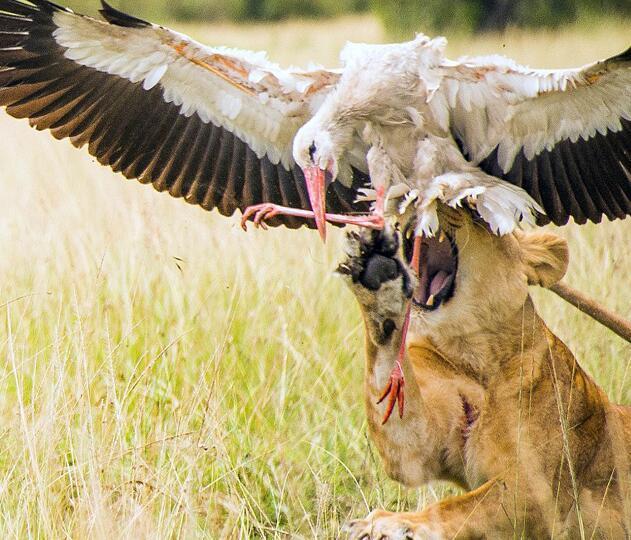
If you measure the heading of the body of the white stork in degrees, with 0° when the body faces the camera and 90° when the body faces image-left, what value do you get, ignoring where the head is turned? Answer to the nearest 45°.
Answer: approximately 45°
